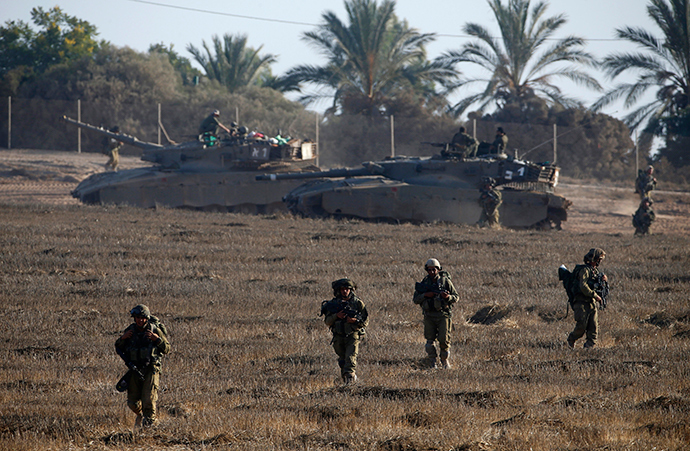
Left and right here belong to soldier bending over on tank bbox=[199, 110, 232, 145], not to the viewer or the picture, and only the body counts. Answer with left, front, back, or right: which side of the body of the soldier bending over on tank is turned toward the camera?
right

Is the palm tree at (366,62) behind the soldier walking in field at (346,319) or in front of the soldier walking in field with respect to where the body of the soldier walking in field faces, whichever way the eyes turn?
behind

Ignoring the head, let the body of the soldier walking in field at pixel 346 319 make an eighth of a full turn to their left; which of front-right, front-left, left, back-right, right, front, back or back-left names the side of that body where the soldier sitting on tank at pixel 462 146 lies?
back-left

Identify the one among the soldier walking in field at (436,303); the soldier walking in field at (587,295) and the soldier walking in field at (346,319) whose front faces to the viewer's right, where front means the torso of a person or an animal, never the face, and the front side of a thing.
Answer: the soldier walking in field at (587,295)

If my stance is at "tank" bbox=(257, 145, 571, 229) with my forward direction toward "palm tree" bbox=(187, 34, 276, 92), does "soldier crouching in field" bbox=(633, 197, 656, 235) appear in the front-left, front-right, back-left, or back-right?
back-right

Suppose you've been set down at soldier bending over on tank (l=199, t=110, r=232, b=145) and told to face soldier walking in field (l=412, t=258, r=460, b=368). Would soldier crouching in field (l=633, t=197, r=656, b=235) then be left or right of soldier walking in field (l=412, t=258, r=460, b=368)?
left

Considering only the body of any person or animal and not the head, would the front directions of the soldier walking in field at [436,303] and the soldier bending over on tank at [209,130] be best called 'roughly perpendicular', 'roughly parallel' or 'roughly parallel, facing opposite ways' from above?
roughly perpendicular

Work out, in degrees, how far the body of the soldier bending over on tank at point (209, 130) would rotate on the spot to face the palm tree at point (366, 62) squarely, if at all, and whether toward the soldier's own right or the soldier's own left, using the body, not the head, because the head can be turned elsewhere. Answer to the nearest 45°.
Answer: approximately 45° to the soldier's own left

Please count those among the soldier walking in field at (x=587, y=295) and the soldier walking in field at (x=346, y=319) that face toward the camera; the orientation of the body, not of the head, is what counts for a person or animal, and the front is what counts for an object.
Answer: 1

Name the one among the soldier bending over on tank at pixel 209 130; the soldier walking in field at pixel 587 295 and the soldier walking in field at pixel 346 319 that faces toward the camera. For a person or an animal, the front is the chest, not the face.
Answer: the soldier walking in field at pixel 346 319

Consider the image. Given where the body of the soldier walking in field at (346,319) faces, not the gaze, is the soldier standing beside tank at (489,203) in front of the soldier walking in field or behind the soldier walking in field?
behind
